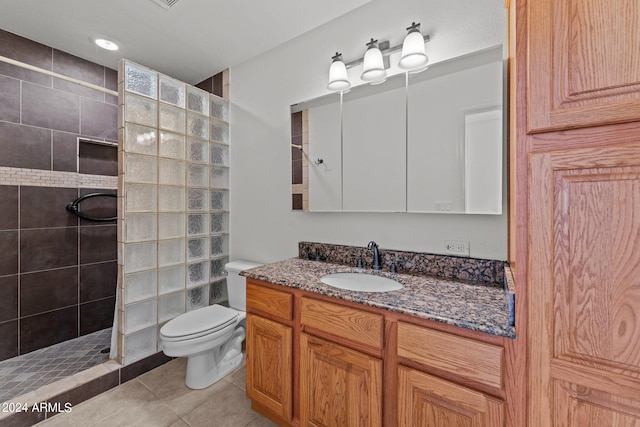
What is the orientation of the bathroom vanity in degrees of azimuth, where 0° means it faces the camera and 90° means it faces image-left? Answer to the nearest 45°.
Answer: approximately 45°

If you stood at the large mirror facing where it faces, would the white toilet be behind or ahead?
ahead

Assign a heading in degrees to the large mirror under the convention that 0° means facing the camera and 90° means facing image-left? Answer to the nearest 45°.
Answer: approximately 45°

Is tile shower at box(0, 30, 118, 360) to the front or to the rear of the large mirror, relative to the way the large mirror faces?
to the front

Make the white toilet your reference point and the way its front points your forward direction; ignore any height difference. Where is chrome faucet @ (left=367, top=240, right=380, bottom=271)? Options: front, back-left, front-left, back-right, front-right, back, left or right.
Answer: left

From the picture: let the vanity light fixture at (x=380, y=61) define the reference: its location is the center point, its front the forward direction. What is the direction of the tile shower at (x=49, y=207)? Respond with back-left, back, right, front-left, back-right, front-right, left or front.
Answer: front-right

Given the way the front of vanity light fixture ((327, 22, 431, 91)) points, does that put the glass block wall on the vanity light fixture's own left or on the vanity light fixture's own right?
on the vanity light fixture's own right

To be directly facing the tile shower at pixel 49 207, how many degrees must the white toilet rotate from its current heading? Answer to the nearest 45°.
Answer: approximately 90° to its right

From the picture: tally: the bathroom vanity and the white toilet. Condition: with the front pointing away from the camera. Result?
0
